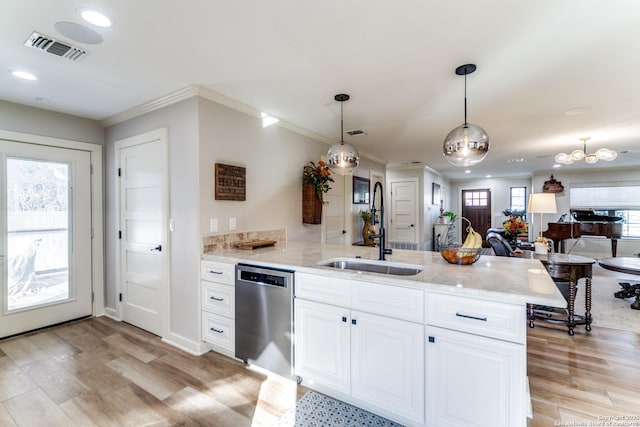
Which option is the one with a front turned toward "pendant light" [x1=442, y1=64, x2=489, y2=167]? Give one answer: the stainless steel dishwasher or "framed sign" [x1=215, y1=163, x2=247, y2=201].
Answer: the framed sign

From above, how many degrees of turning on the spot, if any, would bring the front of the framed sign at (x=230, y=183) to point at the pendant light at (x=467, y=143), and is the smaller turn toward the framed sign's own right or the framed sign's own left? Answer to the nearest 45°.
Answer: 0° — it already faces it

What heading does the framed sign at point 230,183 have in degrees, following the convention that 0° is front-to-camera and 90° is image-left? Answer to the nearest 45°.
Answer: approximately 315°

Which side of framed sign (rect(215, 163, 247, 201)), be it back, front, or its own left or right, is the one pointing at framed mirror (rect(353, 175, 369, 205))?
left

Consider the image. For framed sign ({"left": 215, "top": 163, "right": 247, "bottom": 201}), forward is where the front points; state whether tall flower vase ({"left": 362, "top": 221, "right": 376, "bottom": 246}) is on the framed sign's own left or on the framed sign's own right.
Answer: on the framed sign's own left

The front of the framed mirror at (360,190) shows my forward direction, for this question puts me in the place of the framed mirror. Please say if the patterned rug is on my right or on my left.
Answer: on my right

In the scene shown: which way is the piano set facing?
to the viewer's left
